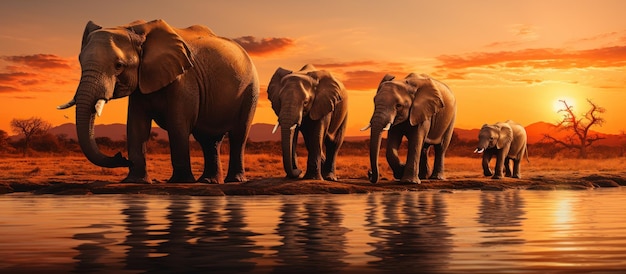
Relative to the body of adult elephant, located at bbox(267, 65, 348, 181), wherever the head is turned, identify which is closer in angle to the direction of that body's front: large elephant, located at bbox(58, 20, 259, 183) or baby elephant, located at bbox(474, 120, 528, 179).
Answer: the large elephant

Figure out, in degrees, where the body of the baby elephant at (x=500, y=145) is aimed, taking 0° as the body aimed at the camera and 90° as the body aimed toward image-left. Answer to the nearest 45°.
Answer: approximately 45°

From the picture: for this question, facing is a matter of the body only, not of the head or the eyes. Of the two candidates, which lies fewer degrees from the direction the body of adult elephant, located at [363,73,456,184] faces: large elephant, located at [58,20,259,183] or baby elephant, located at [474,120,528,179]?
the large elephant
